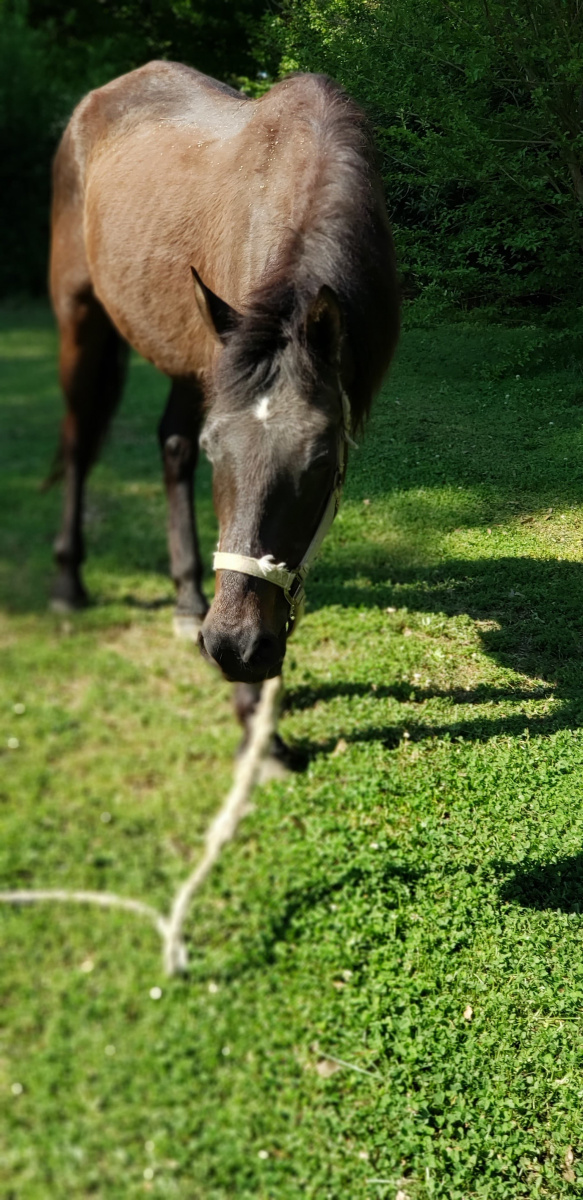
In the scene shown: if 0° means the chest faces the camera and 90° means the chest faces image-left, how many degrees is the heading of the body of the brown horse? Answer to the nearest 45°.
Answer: approximately 315°
